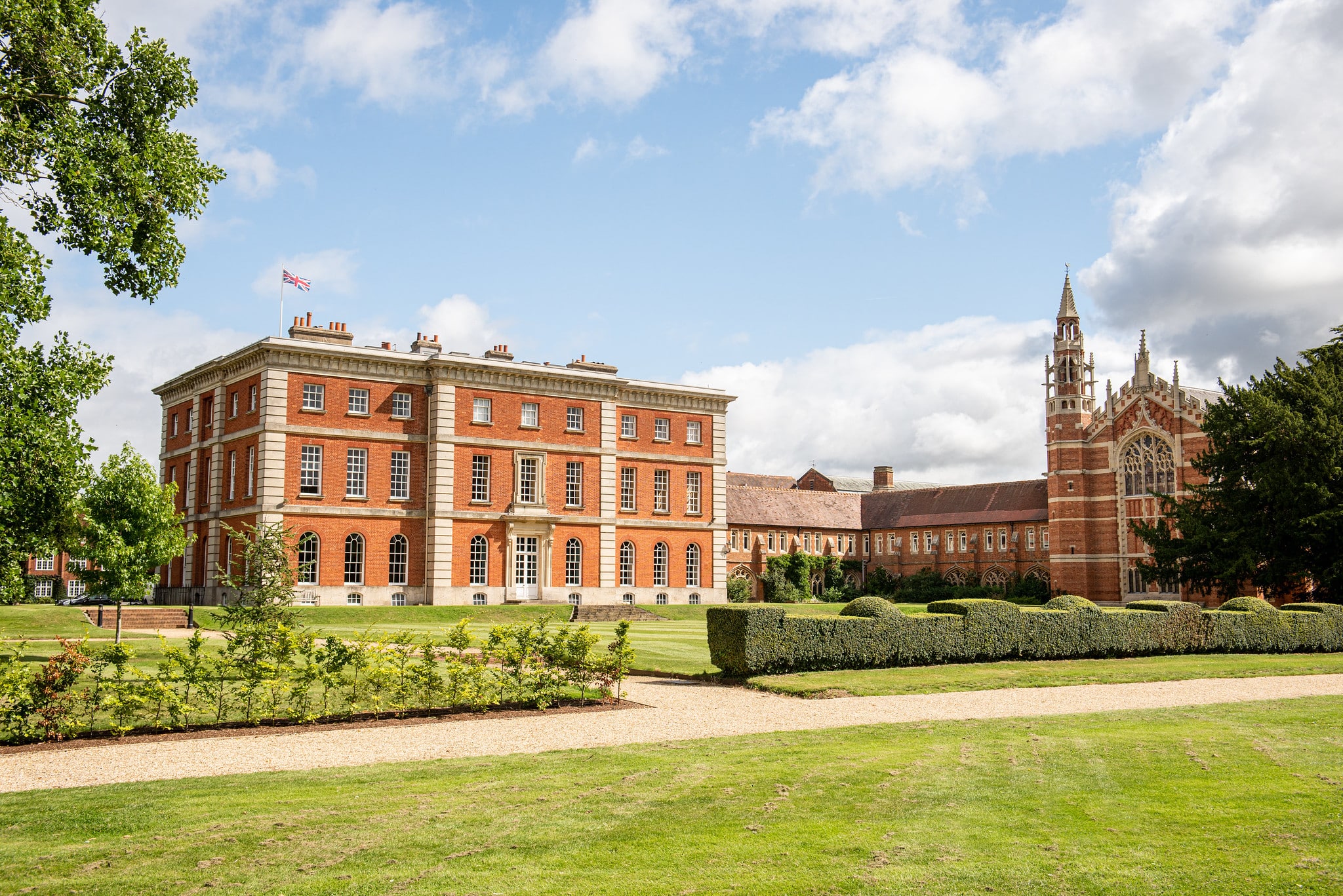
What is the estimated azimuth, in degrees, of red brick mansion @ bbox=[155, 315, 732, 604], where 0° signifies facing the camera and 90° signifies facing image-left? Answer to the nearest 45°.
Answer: approximately 315°

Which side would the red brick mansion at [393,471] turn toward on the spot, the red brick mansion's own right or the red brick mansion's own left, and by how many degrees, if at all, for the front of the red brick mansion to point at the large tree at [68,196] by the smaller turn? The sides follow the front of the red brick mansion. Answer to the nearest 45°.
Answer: approximately 45° to the red brick mansion's own right

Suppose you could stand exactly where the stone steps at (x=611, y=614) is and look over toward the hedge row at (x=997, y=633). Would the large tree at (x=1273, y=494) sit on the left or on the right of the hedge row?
left

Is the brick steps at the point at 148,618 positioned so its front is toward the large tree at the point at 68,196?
yes

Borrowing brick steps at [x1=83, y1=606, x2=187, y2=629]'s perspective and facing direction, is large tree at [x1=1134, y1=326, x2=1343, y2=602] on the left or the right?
on its left

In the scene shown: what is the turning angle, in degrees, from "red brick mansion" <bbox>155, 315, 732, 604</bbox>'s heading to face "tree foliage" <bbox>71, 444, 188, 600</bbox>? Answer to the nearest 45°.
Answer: approximately 45° to its right
